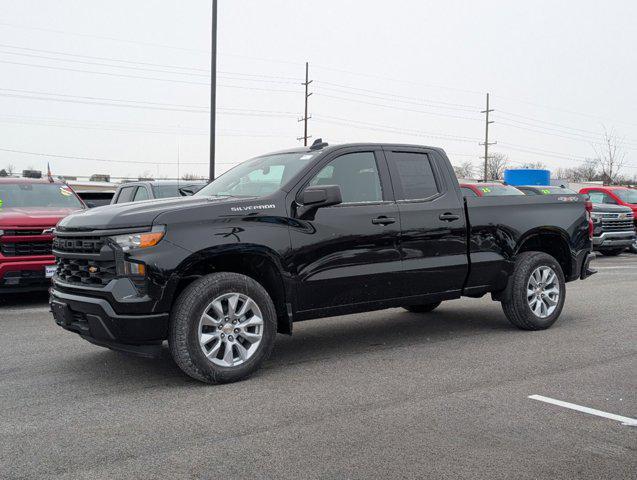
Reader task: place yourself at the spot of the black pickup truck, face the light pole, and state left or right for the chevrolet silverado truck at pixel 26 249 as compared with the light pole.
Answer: left

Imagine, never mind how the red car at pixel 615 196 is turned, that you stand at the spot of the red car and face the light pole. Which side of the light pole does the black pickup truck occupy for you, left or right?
left

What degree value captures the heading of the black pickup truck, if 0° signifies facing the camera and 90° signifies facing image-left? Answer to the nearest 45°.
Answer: approximately 45°

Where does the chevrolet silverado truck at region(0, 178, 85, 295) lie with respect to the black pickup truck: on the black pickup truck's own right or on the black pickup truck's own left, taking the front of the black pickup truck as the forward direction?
on the black pickup truck's own right

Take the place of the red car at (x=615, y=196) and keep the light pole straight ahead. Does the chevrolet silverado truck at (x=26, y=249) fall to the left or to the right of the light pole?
left

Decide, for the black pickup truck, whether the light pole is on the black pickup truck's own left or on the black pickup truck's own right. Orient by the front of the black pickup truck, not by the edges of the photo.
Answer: on the black pickup truck's own right

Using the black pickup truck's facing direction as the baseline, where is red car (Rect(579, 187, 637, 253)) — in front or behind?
behind
